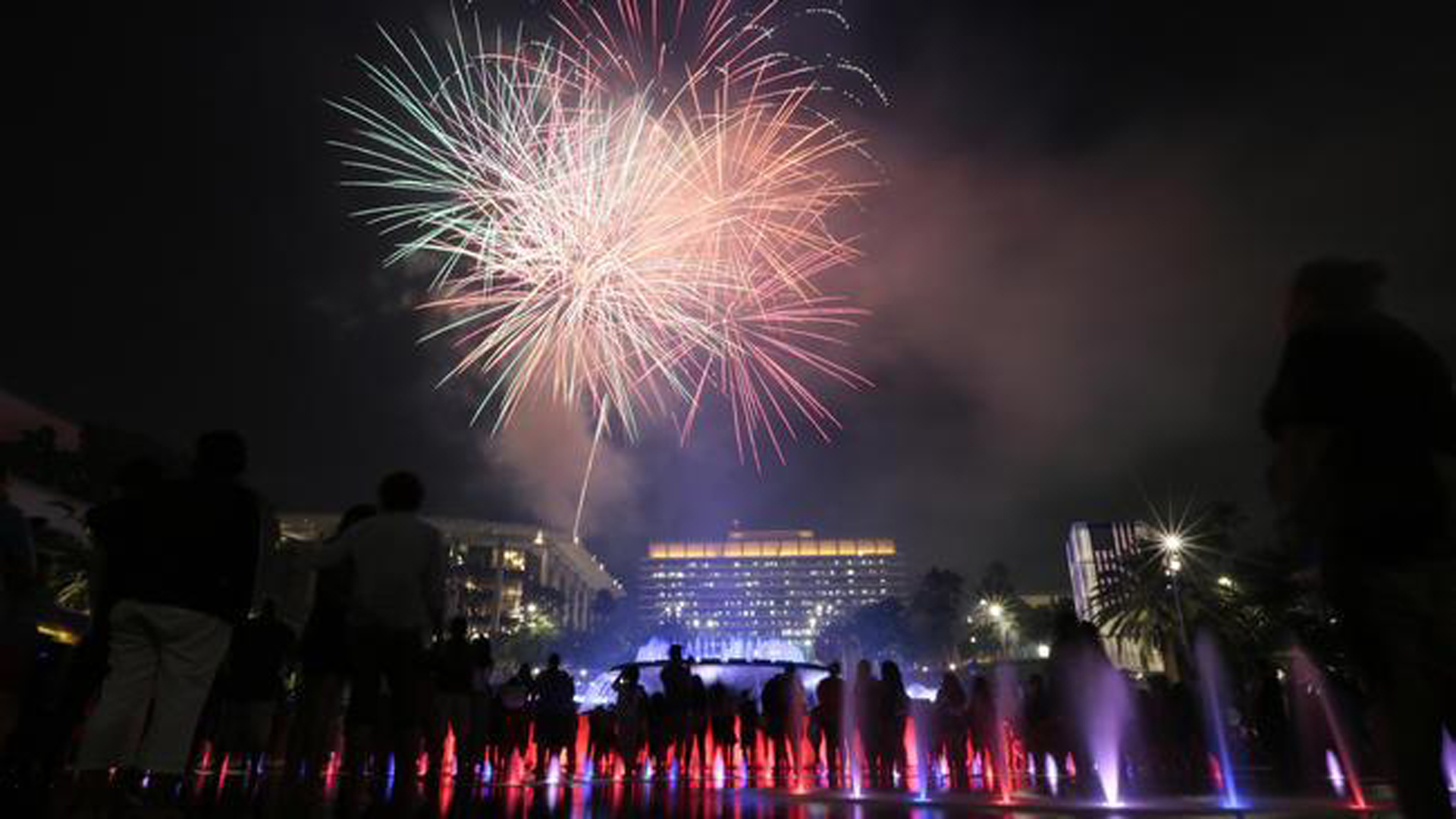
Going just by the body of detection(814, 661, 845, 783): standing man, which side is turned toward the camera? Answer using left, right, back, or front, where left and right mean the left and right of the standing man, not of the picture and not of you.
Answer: back

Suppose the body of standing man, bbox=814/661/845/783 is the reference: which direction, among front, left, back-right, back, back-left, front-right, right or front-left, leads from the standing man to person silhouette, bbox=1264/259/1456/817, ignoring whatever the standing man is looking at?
back

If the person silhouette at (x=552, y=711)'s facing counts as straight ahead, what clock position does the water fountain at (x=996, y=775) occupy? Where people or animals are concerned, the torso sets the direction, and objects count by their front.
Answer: The water fountain is roughly at 4 o'clock from the person silhouette.

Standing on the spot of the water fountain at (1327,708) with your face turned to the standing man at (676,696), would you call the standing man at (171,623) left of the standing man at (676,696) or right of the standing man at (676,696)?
left

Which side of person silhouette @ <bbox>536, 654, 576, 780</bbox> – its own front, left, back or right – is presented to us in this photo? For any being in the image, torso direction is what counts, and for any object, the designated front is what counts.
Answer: back

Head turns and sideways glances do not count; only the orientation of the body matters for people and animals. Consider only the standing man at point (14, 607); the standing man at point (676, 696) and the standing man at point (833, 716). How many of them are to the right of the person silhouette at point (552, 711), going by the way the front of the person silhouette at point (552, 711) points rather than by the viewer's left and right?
2

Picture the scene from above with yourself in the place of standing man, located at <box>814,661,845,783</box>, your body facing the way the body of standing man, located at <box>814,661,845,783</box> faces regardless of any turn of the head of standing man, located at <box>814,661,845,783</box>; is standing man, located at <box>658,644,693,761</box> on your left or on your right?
on your left

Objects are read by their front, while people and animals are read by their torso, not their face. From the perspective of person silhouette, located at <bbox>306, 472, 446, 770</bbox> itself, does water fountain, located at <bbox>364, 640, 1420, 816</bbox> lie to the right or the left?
on its right

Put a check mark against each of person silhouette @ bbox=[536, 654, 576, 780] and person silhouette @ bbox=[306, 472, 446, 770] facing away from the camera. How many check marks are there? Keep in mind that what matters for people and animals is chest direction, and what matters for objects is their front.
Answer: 2

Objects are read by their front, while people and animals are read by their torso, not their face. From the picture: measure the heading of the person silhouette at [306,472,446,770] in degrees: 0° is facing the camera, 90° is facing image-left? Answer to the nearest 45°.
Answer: approximately 180°

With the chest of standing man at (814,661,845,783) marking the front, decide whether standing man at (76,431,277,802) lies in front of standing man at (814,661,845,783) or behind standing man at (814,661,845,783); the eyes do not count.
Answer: behind
